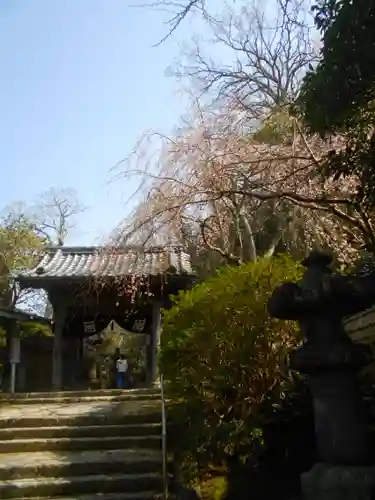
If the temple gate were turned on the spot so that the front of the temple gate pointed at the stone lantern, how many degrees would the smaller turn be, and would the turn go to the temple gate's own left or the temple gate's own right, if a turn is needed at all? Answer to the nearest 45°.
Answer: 0° — it already faces it

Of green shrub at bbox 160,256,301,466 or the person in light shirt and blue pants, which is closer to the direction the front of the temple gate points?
the green shrub

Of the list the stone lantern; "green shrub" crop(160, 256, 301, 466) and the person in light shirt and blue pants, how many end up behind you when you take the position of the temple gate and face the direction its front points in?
1

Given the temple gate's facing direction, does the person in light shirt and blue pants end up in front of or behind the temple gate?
behind

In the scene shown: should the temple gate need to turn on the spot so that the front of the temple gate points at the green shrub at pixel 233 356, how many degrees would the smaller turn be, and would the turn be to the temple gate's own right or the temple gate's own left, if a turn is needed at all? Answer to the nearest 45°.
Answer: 0° — it already faces it

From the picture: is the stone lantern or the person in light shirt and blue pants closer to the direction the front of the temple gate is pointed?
the stone lantern

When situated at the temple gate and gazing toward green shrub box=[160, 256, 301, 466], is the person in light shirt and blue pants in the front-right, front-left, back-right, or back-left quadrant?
back-left

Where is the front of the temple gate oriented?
toward the camera
